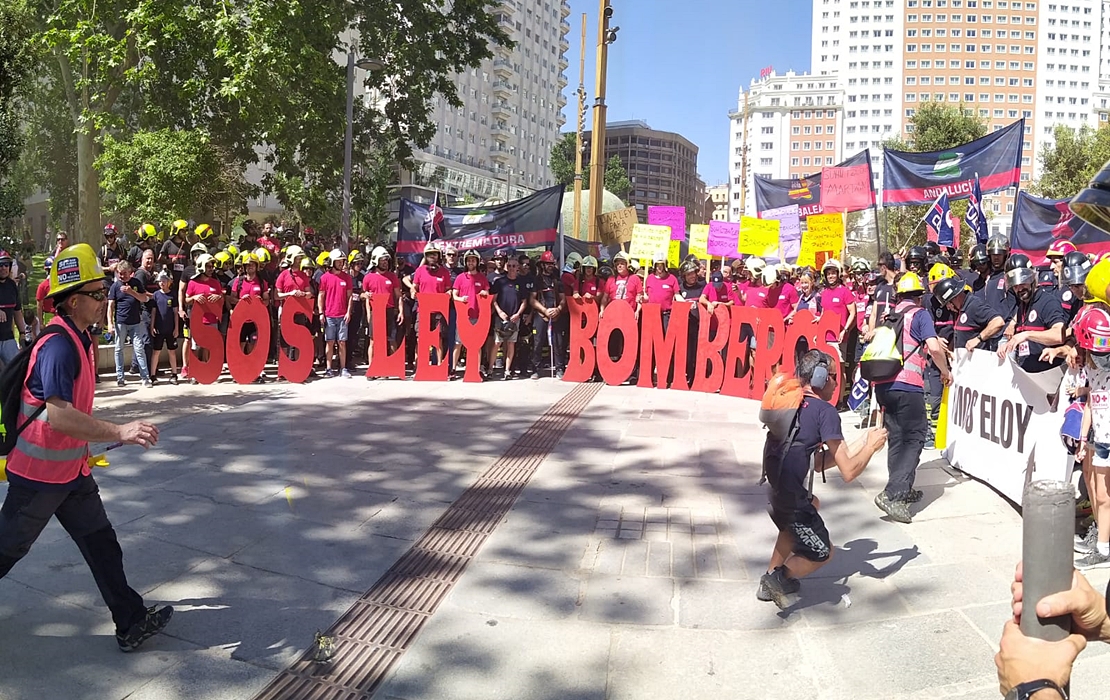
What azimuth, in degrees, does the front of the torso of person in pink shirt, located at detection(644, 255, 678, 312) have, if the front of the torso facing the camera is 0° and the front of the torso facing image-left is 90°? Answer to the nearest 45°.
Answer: approximately 0°

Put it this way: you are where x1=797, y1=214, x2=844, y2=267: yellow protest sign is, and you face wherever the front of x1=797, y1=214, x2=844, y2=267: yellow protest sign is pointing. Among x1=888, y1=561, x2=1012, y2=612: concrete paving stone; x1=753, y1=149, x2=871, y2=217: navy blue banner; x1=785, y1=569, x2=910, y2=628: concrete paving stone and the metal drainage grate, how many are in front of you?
3

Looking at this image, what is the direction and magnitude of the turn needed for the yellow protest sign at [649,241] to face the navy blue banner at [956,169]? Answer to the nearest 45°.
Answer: approximately 90° to its left

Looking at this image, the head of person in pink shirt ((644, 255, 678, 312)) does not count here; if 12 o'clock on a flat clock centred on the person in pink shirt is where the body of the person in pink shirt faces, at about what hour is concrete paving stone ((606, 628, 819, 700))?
The concrete paving stone is roughly at 12 o'clock from the person in pink shirt.

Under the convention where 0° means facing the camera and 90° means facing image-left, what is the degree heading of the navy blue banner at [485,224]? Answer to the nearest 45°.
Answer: approximately 0°

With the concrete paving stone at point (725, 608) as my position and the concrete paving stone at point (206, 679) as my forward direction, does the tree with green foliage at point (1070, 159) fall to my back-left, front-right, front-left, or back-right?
back-right

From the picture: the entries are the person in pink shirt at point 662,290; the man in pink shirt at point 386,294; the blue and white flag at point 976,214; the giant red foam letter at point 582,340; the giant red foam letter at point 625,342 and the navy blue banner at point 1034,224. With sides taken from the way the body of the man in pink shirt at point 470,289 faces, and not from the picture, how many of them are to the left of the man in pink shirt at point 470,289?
5

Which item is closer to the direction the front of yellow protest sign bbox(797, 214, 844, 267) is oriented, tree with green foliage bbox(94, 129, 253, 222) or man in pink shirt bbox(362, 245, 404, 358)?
the man in pink shirt
